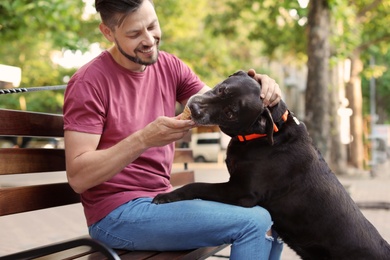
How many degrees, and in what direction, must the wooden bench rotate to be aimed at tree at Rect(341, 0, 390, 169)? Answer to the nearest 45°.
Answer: approximately 90° to its left

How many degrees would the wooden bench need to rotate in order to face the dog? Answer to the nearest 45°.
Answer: approximately 45° to its left

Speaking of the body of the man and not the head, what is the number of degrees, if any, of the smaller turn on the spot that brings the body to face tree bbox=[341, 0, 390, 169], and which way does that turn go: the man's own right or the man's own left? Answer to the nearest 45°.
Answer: approximately 90° to the man's own left

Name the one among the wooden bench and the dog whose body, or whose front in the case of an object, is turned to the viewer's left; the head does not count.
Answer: the dog

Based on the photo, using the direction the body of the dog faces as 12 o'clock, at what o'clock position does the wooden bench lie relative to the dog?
The wooden bench is roughly at 12 o'clock from the dog.

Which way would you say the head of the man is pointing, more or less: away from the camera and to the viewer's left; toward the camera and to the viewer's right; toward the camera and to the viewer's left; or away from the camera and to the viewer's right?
toward the camera and to the viewer's right

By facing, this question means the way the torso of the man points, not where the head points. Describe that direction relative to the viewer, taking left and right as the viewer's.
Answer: facing the viewer and to the right of the viewer

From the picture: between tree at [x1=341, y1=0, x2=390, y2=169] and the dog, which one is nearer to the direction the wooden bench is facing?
the dog

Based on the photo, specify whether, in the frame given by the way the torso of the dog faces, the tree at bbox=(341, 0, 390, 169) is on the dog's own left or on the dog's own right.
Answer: on the dog's own right

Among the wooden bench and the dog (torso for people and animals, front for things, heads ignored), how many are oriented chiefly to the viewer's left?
1

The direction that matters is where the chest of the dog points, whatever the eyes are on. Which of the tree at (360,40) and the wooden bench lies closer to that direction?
the wooden bench

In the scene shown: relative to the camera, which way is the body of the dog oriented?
to the viewer's left
